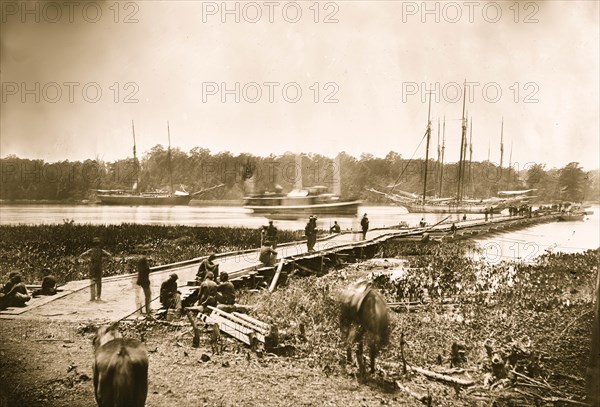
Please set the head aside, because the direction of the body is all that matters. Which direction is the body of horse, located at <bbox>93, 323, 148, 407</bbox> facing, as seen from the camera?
away from the camera

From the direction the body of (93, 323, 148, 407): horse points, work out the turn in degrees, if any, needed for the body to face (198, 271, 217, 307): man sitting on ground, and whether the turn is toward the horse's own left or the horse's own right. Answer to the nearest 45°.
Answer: approximately 45° to the horse's own right
